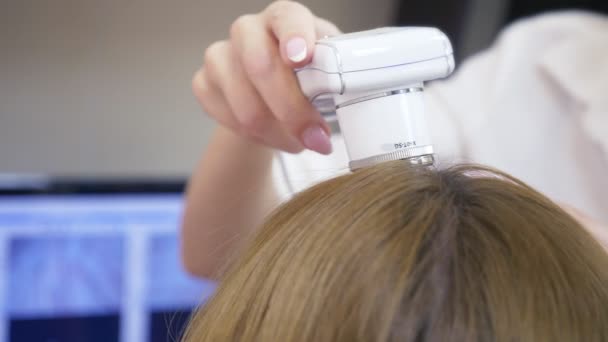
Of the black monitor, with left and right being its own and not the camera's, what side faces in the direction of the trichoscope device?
front

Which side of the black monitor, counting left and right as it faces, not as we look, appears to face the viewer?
front
